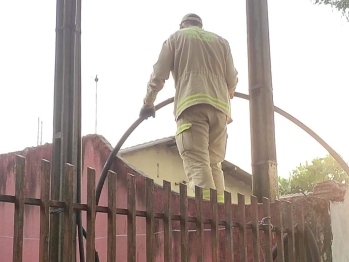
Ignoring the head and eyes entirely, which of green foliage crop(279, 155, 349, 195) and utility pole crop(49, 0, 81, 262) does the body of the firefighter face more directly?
the green foliage

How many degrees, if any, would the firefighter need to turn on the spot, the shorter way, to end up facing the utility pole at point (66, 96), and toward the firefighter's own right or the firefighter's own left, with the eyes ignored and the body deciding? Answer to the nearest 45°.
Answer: approximately 135° to the firefighter's own left

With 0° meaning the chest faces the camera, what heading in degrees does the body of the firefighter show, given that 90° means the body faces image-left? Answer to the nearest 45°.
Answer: approximately 180°

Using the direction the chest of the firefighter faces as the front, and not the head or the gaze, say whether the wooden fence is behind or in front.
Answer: behind

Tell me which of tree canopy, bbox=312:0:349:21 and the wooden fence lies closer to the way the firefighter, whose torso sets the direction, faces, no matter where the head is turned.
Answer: the tree canopy

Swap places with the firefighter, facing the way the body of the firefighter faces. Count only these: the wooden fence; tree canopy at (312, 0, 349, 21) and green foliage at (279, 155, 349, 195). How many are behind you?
1

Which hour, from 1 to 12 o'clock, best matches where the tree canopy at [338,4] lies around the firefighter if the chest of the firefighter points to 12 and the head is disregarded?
The tree canopy is roughly at 1 o'clock from the firefighter.

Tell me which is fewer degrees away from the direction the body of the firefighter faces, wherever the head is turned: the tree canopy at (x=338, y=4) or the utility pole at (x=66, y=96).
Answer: the tree canopy
